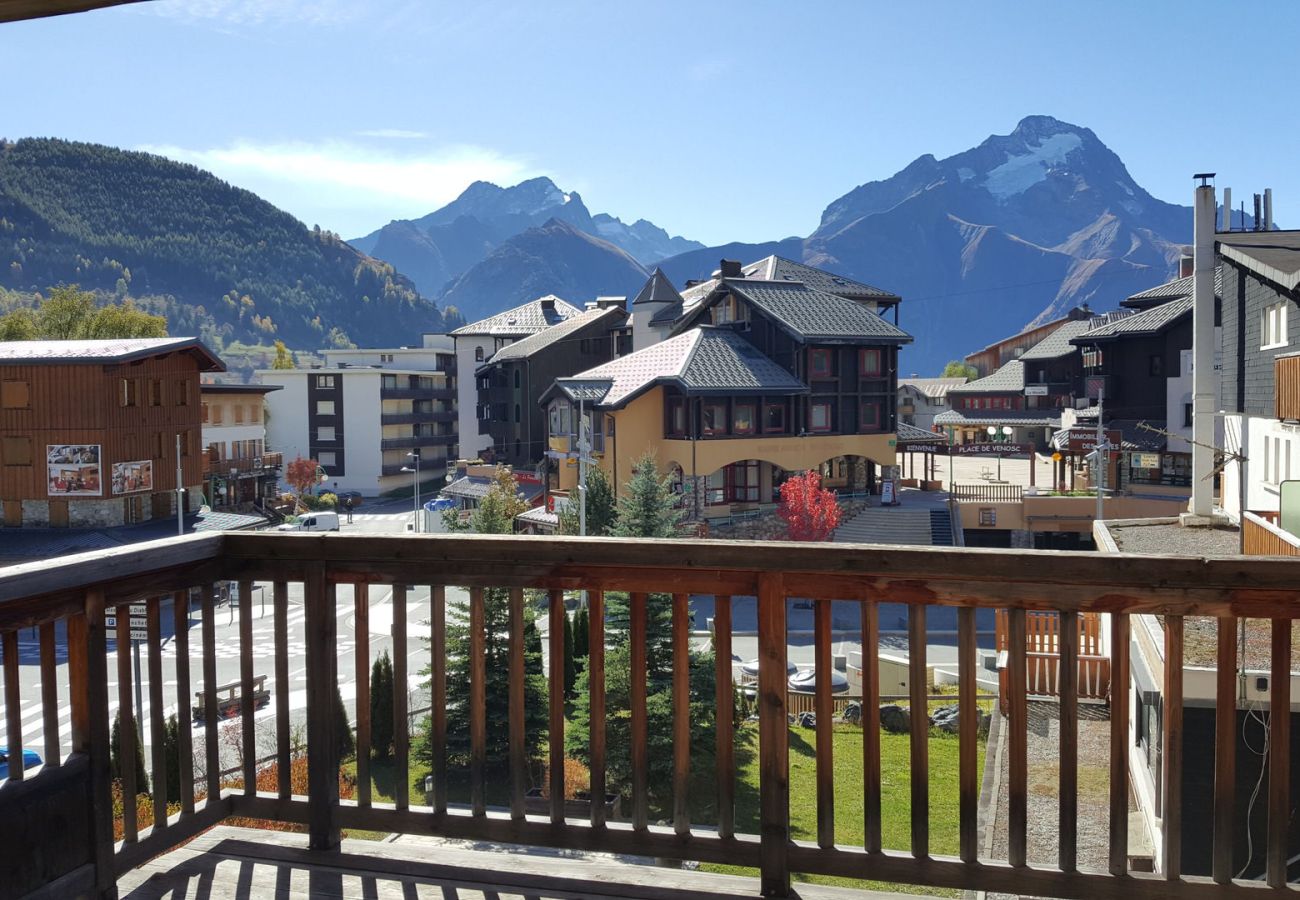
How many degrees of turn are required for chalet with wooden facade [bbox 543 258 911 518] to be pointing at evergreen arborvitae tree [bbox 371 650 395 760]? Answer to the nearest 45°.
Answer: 0° — it already faces it

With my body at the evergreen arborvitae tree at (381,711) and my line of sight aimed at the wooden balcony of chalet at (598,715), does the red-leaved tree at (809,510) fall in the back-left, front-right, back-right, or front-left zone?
back-left

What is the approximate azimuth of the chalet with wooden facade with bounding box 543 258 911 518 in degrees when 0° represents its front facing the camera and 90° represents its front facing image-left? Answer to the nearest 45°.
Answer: approximately 0°

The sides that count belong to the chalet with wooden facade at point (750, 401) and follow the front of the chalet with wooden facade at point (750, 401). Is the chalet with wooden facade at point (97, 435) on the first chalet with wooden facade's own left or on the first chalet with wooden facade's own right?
on the first chalet with wooden facade's own right
